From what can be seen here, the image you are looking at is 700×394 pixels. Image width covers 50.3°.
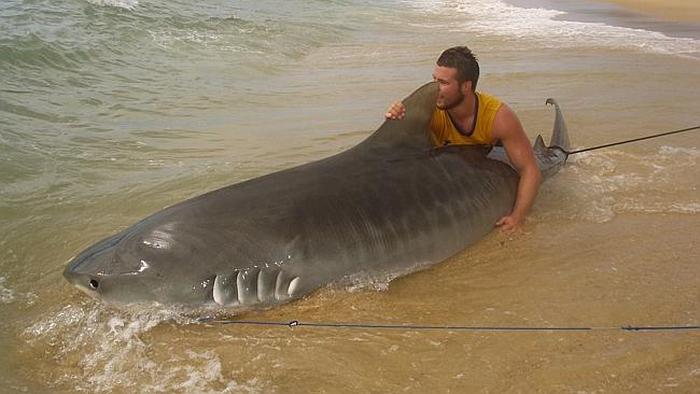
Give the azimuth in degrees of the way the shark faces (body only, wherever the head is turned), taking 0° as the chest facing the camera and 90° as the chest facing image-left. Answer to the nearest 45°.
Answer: approximately 45°

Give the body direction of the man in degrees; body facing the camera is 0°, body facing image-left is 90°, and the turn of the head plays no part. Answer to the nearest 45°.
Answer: approximately 45°

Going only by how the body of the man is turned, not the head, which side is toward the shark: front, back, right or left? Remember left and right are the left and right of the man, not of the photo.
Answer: front

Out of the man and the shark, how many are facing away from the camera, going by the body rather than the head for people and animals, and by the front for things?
0

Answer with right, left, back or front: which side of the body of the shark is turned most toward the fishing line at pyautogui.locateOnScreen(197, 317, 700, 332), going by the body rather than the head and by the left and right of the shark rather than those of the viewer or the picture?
left
